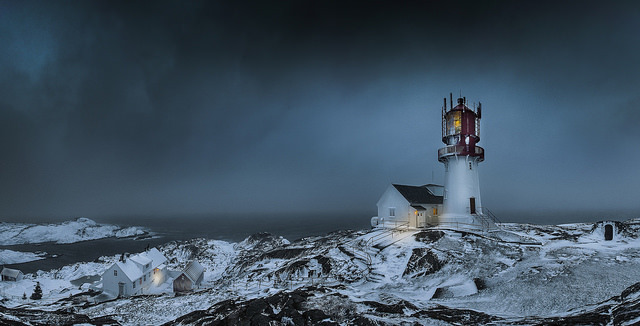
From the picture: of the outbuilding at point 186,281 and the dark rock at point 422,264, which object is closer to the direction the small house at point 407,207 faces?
the dark rock

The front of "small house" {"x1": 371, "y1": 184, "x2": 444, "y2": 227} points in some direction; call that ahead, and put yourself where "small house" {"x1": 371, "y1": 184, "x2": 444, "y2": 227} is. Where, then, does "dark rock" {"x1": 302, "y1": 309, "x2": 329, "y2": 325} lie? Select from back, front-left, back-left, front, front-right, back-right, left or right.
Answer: front-right

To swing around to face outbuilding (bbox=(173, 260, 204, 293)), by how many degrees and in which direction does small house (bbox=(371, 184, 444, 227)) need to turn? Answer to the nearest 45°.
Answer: approximately 135° to its right

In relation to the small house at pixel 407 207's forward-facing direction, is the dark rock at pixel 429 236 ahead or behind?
ahead

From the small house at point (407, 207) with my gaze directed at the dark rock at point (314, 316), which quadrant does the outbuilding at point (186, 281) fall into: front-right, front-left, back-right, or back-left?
front-right

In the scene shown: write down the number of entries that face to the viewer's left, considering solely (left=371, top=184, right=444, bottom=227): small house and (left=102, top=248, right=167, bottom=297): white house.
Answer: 0

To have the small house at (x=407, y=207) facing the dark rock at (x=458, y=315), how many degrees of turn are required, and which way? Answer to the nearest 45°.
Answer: approximately 45° to its right

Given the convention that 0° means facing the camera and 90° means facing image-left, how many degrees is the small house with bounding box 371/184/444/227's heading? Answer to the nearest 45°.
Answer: approximately 315°

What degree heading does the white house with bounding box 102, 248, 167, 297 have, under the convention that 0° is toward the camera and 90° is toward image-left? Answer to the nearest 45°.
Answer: approximately 315°

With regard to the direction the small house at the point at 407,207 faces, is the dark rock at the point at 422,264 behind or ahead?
ahead
